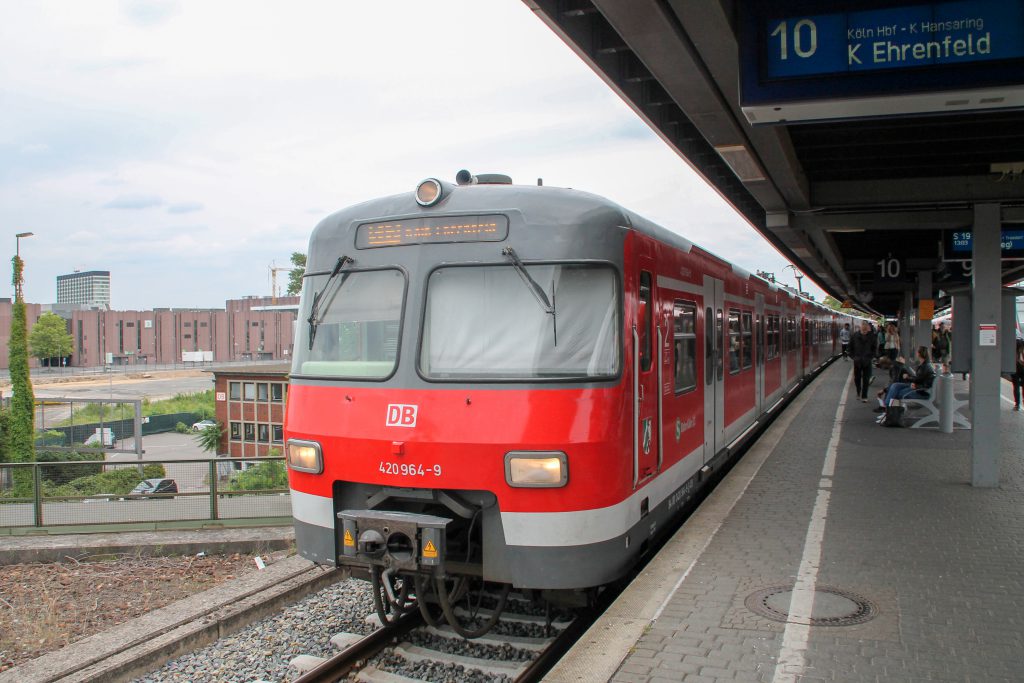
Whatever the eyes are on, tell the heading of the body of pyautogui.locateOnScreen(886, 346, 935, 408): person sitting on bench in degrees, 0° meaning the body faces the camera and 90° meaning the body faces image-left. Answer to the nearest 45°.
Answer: approximately 90°

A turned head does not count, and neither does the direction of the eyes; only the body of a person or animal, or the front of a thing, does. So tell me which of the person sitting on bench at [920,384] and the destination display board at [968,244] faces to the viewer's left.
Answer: the person sitting on bench

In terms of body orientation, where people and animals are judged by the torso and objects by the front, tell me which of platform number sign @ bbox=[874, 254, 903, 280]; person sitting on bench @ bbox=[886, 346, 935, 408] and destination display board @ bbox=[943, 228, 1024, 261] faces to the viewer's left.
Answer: the person sitting on bench

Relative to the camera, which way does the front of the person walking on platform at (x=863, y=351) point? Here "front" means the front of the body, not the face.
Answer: toward the camera

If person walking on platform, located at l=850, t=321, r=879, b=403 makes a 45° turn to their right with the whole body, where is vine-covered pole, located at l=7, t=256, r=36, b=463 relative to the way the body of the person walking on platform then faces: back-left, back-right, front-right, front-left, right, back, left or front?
front-right

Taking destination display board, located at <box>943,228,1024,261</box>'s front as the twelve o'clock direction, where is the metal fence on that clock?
The metal fence is roughly at 2 o'clock from the destination display board.

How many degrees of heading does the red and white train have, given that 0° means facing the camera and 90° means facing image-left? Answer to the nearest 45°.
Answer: approximately 45°

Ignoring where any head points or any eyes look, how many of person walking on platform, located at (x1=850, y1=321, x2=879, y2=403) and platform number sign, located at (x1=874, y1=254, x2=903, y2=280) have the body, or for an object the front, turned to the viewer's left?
0

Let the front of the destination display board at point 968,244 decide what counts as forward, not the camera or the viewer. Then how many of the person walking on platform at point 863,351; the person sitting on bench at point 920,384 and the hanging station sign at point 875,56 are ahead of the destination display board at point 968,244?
1

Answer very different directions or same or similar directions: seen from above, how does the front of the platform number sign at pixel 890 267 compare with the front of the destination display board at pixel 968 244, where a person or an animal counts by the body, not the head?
same or similar directions

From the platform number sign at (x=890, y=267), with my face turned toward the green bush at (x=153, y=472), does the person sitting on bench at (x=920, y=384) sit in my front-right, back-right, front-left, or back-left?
front-left

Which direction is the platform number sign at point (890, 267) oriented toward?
toward the camera

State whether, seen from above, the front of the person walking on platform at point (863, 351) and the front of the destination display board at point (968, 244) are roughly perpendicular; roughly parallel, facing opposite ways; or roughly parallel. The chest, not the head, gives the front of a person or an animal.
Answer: roughly parallel

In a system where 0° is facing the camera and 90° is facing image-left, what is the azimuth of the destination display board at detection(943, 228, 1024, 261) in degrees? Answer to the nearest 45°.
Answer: approximately 0°

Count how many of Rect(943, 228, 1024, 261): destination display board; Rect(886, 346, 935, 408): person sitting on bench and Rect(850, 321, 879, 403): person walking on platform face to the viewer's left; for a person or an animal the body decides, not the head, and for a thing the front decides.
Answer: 1

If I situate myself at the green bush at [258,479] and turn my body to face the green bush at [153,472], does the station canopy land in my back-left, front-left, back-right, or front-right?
back-left

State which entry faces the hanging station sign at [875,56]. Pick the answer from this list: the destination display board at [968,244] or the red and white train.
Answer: the destination display board
